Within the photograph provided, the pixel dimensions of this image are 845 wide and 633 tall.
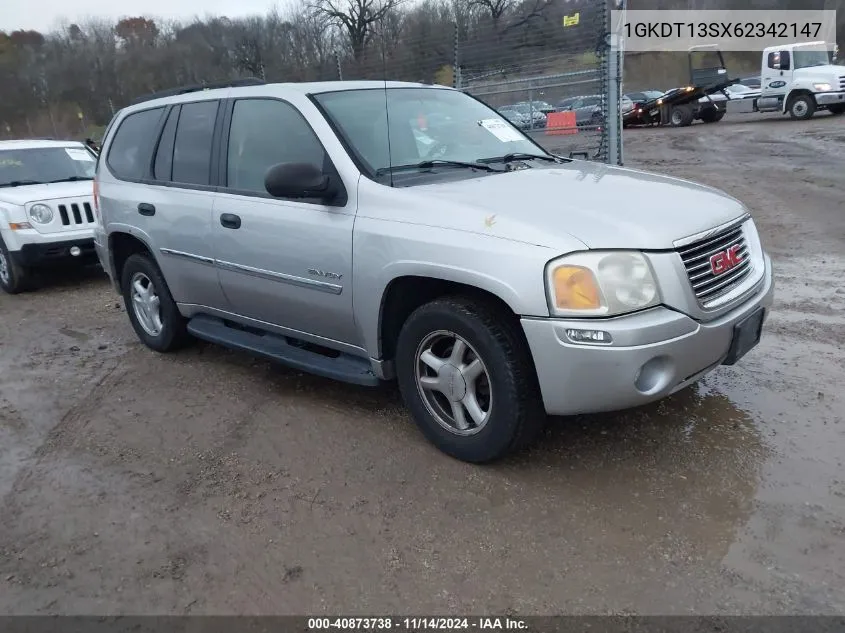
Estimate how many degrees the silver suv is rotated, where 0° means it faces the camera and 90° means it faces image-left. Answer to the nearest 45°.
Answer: approximately 315°

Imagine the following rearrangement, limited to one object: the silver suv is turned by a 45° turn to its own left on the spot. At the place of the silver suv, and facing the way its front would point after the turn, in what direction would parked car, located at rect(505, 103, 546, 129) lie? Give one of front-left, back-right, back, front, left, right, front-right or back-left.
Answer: left

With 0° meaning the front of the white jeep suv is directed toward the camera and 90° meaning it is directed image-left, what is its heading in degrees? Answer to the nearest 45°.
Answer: approximately 315°

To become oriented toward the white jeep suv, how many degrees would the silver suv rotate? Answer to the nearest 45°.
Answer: approximately 180°

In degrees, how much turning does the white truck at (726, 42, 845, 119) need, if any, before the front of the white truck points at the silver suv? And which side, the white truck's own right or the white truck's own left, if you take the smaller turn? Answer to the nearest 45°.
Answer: approximately 45° to the white truck's own right

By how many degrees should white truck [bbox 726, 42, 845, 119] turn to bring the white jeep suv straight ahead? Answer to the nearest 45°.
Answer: approximately 45° to its right

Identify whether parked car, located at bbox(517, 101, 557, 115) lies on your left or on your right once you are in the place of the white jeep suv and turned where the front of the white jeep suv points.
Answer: on your left

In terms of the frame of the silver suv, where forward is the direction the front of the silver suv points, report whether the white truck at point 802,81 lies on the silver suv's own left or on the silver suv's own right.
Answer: on the silver suv's own left
